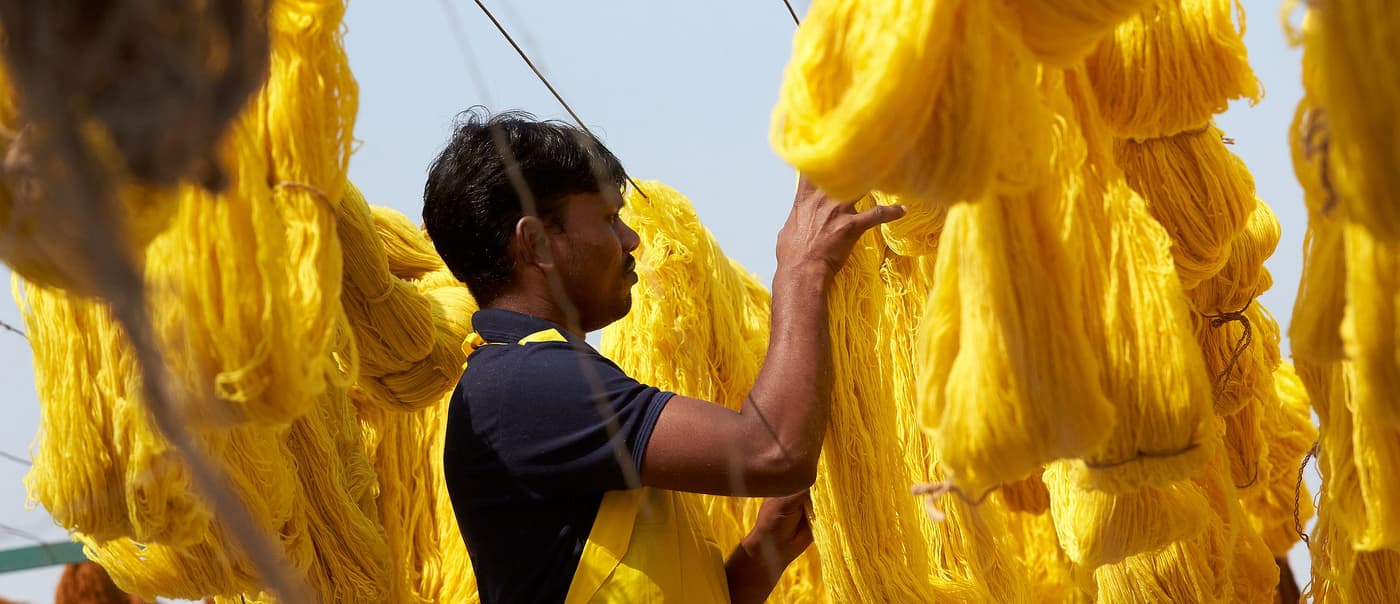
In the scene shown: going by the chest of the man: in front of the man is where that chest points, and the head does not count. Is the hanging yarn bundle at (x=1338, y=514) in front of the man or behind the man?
in front

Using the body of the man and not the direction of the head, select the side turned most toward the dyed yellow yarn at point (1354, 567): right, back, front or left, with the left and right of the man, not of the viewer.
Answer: front

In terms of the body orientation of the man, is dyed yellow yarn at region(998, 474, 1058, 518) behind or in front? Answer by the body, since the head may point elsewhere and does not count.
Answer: in front

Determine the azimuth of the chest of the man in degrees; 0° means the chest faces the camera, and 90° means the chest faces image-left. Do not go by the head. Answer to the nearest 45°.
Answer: approximately 270°

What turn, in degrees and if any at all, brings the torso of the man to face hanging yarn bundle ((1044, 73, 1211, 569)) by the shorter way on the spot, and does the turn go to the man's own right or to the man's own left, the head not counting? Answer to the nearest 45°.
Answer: approximately 45° to the man's own right

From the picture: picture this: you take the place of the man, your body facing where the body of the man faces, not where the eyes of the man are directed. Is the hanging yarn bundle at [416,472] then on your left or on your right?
on your left

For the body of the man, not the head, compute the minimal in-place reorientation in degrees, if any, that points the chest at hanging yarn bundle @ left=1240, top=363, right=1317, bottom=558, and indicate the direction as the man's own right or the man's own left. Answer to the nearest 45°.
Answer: approximately 45° to the man's own left

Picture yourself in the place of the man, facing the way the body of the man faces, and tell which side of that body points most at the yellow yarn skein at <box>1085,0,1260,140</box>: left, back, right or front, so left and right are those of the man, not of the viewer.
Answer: front

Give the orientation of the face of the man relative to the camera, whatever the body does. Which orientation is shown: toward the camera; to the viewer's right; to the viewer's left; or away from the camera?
to the viewer's right
